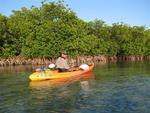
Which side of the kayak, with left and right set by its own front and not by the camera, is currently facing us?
right
